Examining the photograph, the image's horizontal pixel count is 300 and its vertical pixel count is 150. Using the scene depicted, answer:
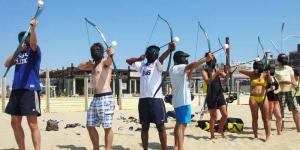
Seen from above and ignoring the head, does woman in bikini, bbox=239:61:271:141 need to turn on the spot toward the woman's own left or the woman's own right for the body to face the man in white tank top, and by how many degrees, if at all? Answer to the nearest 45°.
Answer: approximately 45° to the woman's own right

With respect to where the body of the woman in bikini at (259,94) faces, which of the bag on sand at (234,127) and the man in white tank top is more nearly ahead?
the man in white tank top

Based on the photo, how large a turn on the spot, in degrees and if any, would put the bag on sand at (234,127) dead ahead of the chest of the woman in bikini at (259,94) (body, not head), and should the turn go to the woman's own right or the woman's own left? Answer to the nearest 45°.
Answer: approximately 135° to the woman's own right

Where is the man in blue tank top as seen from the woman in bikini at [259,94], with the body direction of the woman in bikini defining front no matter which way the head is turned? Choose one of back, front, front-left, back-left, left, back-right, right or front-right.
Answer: front-right

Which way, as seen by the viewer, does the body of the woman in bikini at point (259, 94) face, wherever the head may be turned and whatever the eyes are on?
toward the camera
